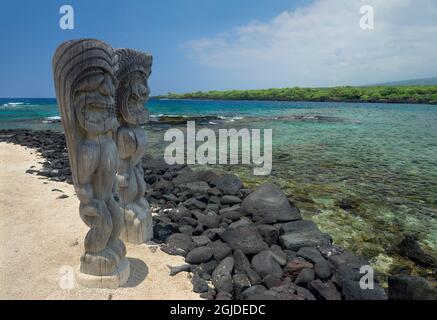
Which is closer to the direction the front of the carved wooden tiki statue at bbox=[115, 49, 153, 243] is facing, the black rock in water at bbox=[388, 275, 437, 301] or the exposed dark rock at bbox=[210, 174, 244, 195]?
the black rock in water
